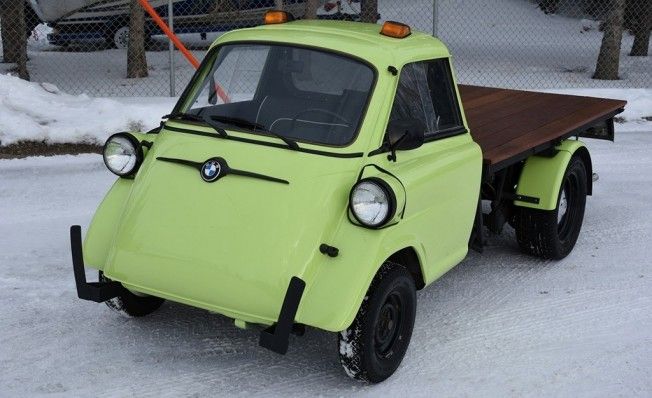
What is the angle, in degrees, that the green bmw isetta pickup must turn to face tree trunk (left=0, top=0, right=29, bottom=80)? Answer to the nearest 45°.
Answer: approximately 90° to its right

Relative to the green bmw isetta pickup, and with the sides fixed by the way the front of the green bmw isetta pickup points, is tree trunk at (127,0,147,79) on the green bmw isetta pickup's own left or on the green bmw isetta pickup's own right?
on the green bmw isetta pickup's own right

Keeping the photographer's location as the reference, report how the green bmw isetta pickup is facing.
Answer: facing the viewer and to the left of the viewer

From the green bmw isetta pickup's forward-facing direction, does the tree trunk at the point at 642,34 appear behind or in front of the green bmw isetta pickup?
behind

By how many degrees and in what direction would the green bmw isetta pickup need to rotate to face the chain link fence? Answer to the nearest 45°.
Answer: approximately 135° to its right
